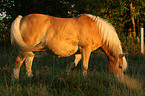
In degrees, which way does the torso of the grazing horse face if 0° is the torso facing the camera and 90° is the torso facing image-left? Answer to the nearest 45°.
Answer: approximately 270°
